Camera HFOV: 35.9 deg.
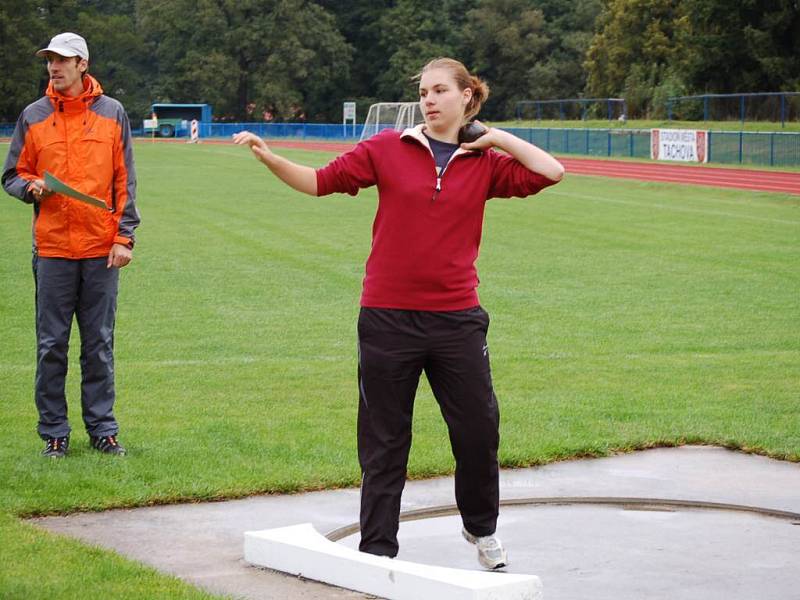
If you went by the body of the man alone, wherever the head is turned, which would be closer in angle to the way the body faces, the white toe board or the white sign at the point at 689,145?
the white toe board

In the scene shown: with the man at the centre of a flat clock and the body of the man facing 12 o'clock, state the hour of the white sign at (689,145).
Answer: The white sign is roughly at 7 o'clock from the man.

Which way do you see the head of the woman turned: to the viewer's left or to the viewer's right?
to the viewer's left

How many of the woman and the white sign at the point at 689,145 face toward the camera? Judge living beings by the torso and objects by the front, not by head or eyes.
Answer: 2

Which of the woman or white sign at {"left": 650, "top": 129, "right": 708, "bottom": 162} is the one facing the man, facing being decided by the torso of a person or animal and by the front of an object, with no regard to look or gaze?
the white sign

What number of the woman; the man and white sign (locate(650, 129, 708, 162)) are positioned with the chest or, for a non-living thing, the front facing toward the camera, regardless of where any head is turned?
3

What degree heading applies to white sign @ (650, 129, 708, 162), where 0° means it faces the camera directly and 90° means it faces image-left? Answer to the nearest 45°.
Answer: approximately 0°

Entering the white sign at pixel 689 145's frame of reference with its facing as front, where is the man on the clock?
The man is roughly at 12 o'clock from the white sign.

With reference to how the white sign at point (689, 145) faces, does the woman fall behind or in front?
in front

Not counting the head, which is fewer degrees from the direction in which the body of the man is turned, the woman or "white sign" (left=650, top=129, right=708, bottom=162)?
the woman

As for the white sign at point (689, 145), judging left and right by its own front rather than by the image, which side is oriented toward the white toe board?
front
